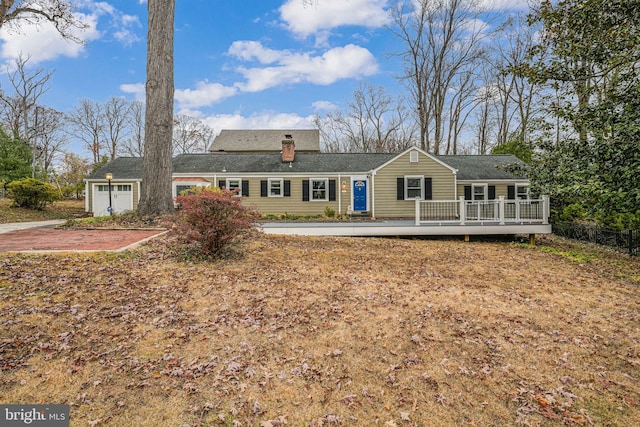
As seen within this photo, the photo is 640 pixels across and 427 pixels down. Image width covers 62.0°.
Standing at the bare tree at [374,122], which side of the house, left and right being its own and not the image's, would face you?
back

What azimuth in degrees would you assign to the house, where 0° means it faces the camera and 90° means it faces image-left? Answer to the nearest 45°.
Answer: approximately 0°

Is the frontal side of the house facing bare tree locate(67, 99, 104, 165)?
no

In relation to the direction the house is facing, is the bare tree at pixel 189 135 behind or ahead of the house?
behind

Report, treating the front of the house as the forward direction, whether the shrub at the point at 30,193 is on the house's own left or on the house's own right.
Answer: on the house's own right

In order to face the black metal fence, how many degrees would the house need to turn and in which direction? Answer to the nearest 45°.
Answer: approximately 45° to its left

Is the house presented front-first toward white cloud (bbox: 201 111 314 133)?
no

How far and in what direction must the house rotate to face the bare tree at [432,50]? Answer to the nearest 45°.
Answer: approximately 135° to its left

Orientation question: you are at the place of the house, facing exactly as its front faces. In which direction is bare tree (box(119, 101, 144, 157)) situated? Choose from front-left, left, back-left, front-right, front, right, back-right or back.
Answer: back-right

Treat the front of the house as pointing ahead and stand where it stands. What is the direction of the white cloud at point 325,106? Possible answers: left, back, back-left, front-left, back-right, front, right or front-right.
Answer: back

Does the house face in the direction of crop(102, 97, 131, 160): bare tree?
no

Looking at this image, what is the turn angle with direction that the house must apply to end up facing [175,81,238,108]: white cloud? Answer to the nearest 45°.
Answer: approximately 135° to its right
